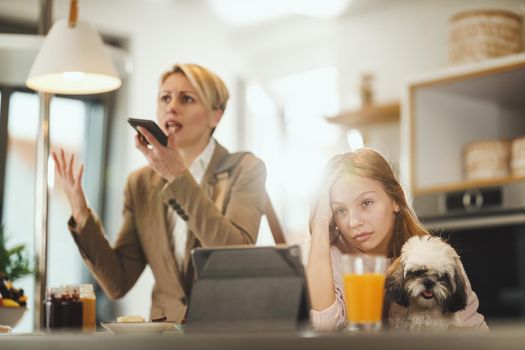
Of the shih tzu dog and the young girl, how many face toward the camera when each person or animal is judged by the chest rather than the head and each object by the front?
2

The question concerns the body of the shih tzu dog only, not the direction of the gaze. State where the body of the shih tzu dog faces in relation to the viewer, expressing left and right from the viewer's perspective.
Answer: facing the viewer

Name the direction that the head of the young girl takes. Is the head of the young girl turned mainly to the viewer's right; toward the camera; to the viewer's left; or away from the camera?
toward the camera

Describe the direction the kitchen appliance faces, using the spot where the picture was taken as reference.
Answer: facing the viewer and to the left of the viewer

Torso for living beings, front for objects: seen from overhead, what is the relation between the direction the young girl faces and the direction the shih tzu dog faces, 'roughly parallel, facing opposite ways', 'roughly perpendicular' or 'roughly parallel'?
roughly parallel

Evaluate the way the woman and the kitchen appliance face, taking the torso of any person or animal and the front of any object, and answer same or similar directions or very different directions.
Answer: same or similar directions

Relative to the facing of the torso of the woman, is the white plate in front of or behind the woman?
in front

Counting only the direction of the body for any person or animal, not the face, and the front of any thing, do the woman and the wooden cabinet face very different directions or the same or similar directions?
same or similar directions

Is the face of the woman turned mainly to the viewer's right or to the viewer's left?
to the viewer's left

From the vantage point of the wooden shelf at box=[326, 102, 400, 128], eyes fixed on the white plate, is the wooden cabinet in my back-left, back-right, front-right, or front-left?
front-left

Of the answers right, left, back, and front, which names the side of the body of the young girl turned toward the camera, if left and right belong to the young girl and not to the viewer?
front

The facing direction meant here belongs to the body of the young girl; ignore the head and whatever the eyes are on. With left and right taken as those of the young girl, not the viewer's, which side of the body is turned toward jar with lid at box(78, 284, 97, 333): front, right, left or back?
right

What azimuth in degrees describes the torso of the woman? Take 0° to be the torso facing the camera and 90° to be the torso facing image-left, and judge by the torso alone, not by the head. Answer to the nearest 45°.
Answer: approximately 45°

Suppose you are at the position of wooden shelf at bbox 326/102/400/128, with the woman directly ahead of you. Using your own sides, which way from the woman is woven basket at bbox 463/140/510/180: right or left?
left
